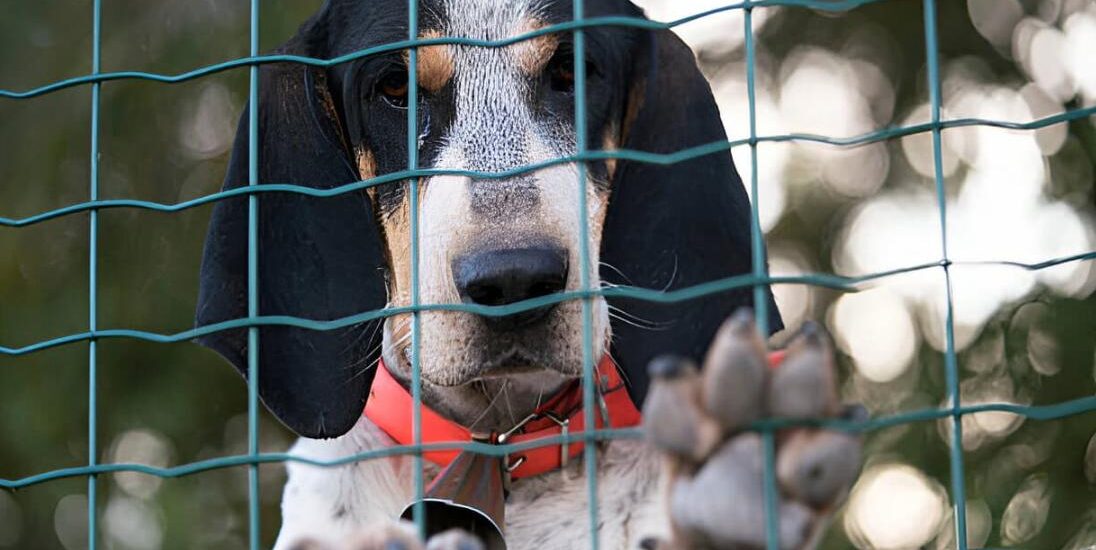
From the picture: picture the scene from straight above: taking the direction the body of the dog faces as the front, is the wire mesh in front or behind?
in front

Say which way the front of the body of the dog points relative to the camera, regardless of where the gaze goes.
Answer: toward the camera
